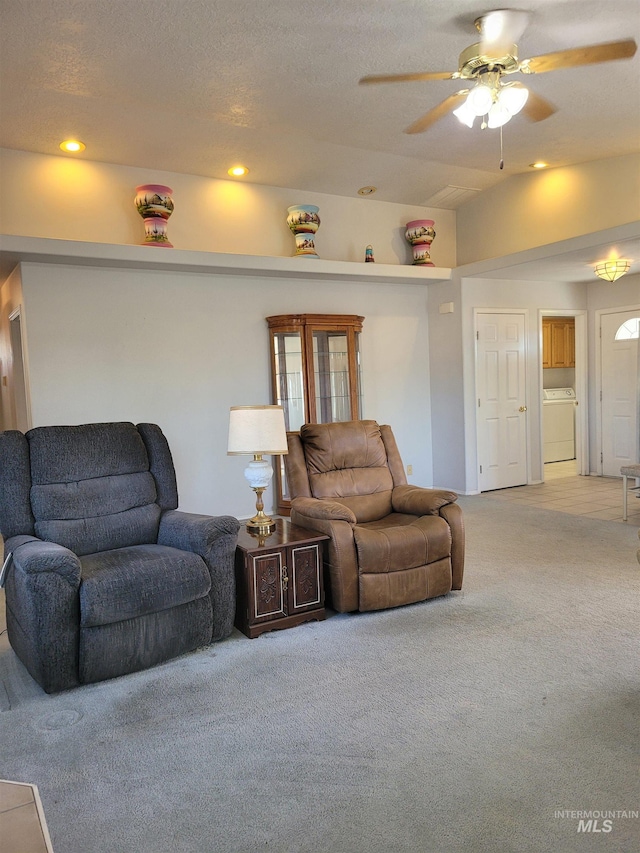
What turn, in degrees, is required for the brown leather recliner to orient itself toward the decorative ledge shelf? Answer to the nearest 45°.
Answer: approximately 180°

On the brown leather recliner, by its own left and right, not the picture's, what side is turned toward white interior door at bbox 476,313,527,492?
left

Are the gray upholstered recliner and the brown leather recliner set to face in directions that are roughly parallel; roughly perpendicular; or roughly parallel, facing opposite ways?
roughly parallel

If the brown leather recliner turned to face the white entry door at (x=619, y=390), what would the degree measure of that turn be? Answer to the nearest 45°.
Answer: approximately 90° to its left

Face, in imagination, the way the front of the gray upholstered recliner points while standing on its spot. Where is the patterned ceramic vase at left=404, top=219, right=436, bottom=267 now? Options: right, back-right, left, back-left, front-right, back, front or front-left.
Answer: left

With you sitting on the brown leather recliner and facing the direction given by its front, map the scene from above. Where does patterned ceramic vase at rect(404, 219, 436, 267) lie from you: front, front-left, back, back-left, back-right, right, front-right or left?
back-left

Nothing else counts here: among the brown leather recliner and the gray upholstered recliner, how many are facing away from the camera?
0

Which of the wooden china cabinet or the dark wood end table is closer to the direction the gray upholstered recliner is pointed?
the dark wood end table

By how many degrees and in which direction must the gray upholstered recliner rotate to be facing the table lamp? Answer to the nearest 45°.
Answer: approximately 45° to its left

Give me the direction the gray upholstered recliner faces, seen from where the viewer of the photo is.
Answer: facing the viewer and to the right of the viewer
